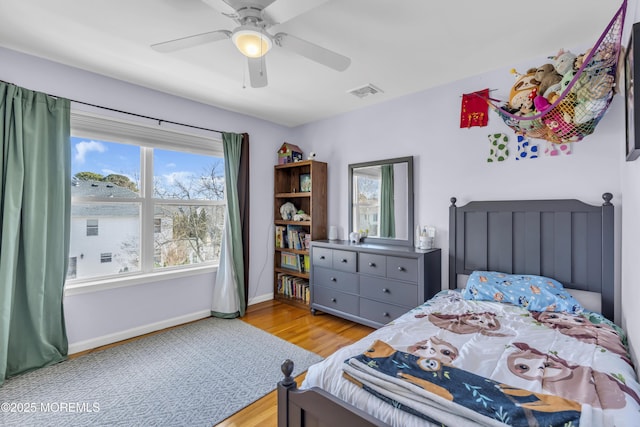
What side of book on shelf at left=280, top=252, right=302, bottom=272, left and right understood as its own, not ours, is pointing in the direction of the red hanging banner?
left

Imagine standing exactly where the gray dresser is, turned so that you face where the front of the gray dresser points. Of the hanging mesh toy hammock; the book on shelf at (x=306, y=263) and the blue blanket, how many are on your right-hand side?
1

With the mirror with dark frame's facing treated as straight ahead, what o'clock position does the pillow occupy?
The pillow is roughly at 9 o'clock from the mirror with dark frame.

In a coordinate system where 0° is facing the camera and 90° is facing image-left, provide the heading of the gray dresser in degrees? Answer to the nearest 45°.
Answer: approximately 45°

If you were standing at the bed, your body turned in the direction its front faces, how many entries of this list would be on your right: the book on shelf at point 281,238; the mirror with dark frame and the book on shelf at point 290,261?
3

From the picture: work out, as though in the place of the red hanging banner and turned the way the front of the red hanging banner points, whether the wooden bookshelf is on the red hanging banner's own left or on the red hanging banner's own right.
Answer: on the red hanging banner's own right

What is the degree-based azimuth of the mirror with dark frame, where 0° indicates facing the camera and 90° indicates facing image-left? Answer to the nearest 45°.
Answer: approximately 45°

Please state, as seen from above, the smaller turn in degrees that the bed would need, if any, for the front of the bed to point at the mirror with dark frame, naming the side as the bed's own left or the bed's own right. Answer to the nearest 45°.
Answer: approximately 90° to the bed's own right
